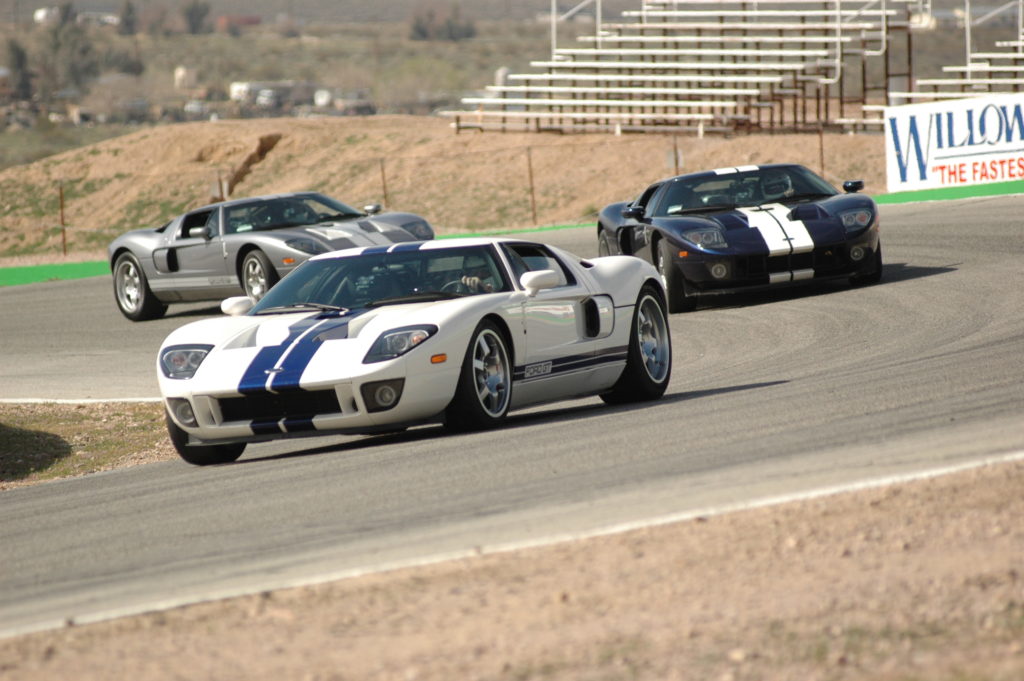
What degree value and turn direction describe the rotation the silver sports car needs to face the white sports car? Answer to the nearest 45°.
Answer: approximately 45° to its right

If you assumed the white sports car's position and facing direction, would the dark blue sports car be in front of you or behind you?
behind

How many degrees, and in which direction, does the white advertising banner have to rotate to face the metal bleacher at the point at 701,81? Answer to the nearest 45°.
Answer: approximately 135° to its right

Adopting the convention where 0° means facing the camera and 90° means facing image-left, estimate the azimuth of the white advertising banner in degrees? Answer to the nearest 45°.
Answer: approximately 0°

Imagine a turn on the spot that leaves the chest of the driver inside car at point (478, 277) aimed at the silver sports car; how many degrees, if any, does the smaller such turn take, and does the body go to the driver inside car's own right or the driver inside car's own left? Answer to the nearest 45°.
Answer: approximately 135° to the driver inside car's own right

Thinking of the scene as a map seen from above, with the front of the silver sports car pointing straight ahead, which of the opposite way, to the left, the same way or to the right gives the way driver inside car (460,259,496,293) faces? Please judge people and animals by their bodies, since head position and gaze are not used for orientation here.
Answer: to the right

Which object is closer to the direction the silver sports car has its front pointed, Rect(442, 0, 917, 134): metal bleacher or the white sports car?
the white sports car

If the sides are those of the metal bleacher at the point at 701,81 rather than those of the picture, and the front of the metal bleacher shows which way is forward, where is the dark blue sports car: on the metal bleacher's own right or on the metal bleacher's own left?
on the metal bleacher's own left

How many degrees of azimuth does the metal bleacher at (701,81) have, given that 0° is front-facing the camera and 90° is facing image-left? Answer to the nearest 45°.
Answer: approximately 45°

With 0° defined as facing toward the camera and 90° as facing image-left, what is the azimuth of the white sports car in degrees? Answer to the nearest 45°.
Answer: approximately 45°

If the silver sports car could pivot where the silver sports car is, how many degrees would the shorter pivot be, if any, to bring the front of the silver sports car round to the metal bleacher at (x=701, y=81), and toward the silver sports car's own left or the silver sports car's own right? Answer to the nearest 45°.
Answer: approximately 90° to the silver sports car's own left

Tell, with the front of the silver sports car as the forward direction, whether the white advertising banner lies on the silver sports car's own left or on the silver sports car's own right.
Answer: on the silver sports car's own left

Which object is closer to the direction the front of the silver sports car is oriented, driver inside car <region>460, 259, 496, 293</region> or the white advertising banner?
the driver inside car

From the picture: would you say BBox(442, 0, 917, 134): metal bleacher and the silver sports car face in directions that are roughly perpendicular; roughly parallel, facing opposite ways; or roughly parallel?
roughly perpendicular

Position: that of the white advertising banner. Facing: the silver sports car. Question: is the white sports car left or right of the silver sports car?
left
